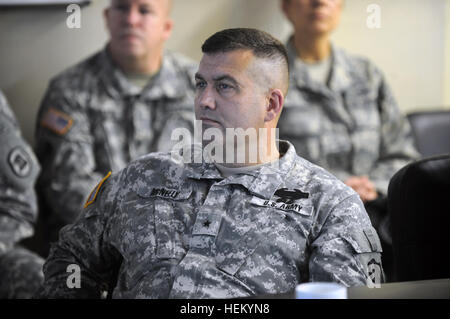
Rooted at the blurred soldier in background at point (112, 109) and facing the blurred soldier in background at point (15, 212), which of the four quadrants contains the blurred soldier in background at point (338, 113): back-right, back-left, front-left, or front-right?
back-left

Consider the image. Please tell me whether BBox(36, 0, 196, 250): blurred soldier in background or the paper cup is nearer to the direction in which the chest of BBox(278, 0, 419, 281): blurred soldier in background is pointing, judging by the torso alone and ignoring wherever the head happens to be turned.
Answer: the paper cup

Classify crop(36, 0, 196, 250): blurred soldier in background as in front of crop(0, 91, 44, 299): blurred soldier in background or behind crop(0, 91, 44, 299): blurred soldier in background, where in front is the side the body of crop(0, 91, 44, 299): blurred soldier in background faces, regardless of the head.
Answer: behind

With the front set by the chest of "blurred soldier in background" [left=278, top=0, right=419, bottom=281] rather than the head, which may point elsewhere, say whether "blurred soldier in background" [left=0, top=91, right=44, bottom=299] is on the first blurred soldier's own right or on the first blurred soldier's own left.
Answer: on the first blurred soldier's own right

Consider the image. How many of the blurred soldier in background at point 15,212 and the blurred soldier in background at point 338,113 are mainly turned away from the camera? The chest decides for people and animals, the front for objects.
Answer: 0

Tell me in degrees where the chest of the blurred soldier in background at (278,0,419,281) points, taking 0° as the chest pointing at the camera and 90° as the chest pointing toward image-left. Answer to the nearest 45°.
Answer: approximately 0°

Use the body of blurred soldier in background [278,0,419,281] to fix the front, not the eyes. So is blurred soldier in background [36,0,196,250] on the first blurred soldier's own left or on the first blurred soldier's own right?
on the first blurred soldier's own right

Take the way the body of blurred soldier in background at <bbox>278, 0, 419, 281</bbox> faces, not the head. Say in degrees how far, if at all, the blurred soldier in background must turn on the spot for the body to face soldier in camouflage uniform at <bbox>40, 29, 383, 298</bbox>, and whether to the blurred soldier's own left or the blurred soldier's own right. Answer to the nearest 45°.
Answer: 0° — they already face them

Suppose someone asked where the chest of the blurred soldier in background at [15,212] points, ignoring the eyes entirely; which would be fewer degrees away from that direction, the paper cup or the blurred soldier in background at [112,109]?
the paper cup
